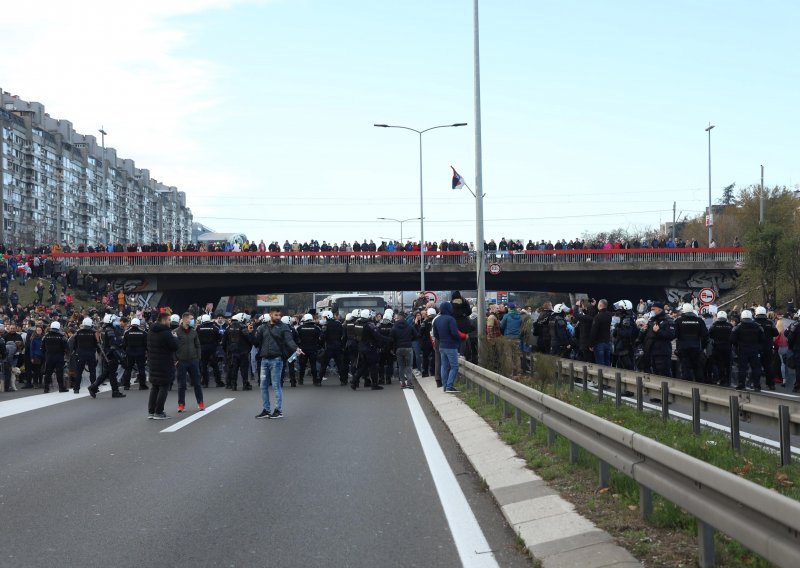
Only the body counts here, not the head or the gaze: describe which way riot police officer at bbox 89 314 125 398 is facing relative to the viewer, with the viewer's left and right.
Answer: facing to the right of the viewer

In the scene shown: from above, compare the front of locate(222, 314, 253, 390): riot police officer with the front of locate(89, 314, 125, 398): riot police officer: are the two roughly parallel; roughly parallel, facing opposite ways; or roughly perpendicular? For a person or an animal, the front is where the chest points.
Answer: roughly perpendicular

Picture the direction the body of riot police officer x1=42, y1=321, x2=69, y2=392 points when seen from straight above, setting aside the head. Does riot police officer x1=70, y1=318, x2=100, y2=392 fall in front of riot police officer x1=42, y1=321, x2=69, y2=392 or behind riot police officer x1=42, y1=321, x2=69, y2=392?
behind
